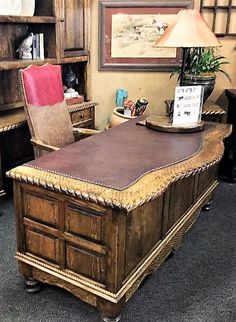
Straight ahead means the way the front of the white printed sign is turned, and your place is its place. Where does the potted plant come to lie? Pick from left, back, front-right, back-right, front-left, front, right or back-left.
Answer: back

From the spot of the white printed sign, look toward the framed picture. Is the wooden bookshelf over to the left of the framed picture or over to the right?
left

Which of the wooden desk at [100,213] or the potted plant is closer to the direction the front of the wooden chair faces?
the wooden desk

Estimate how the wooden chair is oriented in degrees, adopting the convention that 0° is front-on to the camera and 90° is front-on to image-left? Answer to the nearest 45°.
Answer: approximately 315°

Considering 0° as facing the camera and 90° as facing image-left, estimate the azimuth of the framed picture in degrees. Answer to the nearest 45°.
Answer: approximately 0°

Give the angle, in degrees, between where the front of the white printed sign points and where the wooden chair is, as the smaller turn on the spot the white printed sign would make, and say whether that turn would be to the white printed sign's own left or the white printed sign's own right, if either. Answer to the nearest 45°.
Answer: approximately 90° to the white printed sign's own right

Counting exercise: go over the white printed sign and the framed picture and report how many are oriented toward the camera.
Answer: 2

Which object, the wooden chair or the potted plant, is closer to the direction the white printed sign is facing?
the wooden chair
